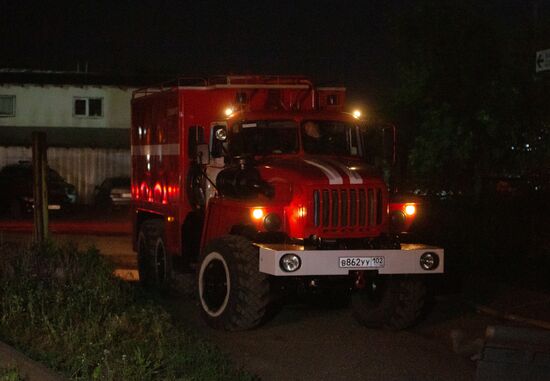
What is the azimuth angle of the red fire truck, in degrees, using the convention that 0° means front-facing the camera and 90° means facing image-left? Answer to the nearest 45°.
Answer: approximately 315°

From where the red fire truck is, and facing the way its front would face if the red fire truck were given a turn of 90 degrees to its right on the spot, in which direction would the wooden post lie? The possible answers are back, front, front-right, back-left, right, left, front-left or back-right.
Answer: right

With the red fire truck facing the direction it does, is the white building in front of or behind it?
behind
